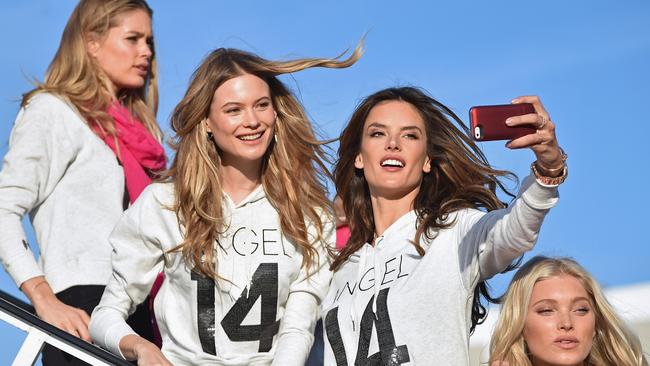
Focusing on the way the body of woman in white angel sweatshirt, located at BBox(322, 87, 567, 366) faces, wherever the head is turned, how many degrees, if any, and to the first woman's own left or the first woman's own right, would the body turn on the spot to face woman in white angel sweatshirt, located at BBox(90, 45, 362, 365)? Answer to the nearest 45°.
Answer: approximately 45° to the first woman's own right

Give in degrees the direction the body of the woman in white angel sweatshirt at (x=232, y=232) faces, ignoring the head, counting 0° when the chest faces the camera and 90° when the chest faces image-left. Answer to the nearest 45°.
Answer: approximately 0°

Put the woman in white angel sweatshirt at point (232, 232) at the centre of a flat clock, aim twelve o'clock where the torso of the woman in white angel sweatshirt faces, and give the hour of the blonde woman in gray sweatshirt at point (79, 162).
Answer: The blonde woman in gray sweatshirt is roughly at 4 o'clock from the woman in white angel sweatshirt.

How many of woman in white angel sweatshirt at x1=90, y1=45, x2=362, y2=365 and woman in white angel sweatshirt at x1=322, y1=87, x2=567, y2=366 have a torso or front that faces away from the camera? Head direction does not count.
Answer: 0

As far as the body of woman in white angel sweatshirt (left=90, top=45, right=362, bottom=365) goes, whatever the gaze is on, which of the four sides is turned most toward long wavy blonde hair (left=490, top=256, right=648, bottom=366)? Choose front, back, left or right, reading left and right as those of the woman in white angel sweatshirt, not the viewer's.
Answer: left

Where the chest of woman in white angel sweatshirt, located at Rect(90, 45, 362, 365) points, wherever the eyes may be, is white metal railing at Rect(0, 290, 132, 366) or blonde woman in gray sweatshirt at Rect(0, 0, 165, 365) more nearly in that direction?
the white metal railing

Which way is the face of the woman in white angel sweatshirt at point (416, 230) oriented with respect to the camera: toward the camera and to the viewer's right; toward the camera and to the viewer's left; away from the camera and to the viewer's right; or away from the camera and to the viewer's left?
toward the camera and to the viewer's right

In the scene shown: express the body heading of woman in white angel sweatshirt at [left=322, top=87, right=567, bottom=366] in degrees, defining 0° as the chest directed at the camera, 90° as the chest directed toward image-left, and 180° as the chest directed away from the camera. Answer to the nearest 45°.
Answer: approximately 45°
